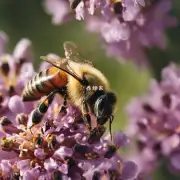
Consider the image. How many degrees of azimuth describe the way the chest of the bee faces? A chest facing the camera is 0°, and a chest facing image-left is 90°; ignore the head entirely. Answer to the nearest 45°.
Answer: approximately 270°

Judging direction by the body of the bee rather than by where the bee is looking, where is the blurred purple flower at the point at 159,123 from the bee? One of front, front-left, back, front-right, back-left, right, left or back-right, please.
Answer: front-left
